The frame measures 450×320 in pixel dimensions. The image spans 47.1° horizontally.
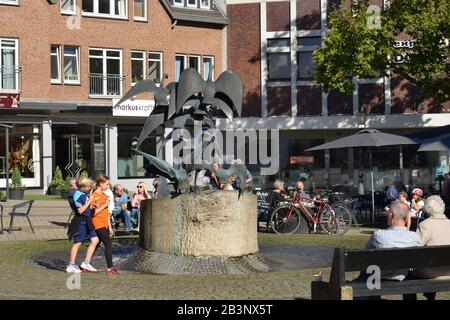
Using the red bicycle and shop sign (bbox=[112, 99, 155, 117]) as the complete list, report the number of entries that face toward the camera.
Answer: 1

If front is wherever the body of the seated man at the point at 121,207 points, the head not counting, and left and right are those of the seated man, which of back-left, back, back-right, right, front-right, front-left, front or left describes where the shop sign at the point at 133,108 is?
back-left

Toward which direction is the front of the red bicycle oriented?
to the viewer's left

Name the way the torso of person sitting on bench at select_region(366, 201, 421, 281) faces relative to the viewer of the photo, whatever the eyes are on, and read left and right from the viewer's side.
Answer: facing away from the viewer
